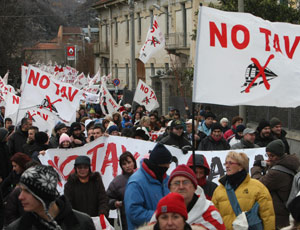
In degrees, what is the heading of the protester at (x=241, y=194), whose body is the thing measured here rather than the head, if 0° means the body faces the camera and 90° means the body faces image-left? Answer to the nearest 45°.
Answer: approximately 45°

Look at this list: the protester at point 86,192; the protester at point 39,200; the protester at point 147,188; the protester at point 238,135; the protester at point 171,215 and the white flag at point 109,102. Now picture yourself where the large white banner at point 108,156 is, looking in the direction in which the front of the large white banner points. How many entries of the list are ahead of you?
4

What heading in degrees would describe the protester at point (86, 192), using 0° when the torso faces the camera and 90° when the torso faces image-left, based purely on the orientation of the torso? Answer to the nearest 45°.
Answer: approximately 0°

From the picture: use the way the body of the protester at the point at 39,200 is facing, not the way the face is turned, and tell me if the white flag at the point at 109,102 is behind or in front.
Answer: behind
